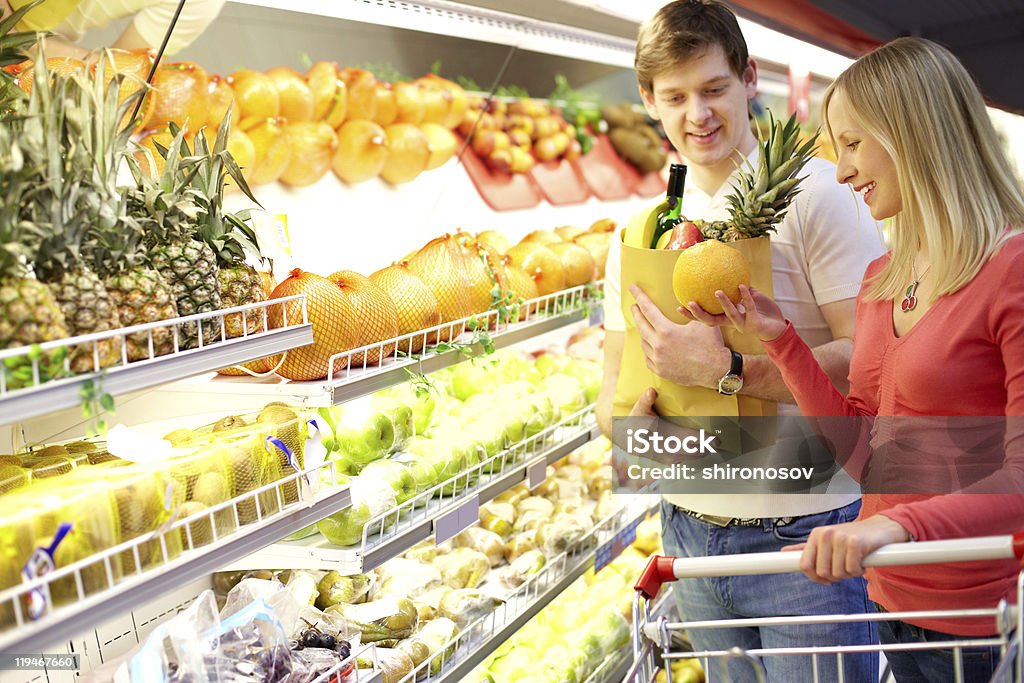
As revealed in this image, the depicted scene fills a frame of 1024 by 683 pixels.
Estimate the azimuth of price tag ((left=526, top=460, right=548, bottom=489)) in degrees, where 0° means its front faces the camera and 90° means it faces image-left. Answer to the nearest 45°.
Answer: approximately 315°

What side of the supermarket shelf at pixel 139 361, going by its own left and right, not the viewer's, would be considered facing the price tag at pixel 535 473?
left

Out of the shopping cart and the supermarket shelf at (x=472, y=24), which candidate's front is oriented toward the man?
the supermarket shelf

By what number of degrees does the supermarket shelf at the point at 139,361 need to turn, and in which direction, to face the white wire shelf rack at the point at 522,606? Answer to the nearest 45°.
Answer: approximately 90° to its left

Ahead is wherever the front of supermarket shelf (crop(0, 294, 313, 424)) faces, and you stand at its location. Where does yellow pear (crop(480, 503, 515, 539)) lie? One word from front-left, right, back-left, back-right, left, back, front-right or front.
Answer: left

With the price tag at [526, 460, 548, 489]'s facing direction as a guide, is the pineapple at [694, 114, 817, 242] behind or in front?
in front

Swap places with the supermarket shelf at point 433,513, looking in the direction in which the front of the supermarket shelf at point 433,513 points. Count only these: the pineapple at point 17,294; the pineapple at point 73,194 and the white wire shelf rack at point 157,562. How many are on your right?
3

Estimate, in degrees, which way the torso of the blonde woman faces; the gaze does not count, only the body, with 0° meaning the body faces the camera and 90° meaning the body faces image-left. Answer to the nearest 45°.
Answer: approximately 45°

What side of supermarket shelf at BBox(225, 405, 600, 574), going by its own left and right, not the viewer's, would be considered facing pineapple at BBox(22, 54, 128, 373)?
right

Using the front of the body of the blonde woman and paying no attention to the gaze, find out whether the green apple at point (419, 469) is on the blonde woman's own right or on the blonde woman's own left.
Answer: on the blonde woman's own right
